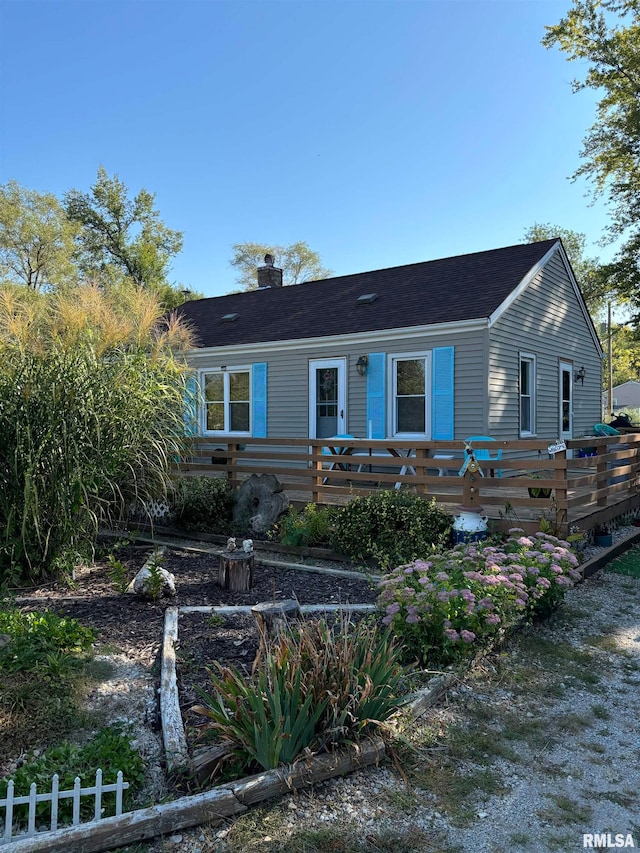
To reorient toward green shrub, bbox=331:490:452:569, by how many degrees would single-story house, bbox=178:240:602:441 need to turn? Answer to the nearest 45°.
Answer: approximately 45° to its left

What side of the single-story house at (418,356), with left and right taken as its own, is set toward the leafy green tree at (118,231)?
right

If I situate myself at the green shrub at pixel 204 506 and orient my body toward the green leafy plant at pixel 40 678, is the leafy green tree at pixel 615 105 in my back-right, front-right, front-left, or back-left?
back-left

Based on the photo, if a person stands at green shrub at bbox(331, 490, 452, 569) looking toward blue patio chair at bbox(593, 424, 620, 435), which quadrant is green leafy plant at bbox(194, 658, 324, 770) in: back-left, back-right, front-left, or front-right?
back-right

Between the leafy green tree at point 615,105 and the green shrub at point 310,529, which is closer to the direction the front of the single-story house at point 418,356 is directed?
the green shrub

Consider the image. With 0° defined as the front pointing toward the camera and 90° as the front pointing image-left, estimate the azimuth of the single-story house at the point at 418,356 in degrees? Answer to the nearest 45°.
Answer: approximately 45°

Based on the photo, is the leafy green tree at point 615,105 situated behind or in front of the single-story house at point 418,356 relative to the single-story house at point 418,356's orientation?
behind

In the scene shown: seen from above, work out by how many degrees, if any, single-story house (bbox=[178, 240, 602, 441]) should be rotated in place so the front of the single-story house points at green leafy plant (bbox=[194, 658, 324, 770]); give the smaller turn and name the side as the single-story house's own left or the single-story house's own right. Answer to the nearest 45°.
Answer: approximately 45° to the single-story house's own left
